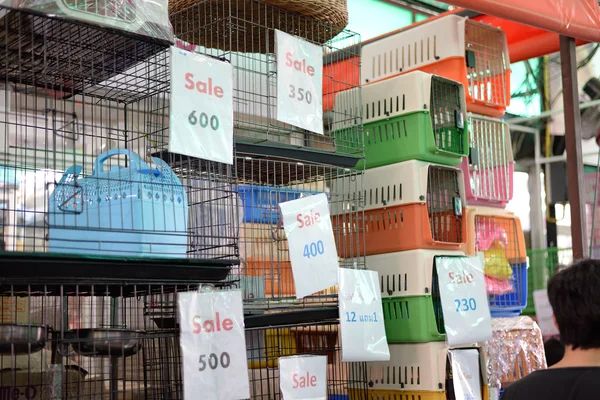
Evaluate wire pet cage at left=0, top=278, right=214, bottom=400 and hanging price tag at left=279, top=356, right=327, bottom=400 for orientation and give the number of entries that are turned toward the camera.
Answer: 2

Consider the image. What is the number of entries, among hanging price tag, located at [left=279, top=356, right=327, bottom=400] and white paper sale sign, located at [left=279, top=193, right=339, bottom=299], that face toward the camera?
2

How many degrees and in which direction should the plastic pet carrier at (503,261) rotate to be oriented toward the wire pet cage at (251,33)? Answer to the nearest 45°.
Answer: approximately 90° to its right

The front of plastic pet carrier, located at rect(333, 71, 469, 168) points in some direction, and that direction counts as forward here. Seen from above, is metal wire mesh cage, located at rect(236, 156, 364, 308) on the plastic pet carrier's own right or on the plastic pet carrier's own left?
on the plastic pet carrier's own right

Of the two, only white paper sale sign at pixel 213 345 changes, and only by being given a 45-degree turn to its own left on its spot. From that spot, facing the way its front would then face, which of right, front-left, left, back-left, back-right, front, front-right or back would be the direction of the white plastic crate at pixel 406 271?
left

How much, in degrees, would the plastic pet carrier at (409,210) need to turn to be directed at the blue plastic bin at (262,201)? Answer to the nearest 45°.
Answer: approximately 180°

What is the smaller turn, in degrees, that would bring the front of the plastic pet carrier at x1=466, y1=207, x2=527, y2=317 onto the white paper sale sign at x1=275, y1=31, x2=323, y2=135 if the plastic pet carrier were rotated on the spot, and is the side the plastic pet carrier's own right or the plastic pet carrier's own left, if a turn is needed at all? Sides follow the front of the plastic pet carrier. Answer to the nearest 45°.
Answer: approximately 90° to the plastic pet carrier's own right

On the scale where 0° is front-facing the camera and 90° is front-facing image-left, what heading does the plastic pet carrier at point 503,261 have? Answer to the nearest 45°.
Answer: approximately 315°
